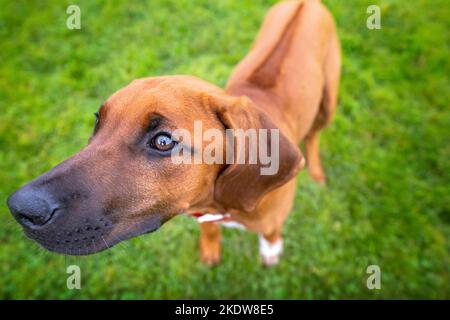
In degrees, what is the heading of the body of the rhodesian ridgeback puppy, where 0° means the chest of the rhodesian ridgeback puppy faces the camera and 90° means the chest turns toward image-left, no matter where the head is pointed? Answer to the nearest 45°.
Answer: approximately 45°
